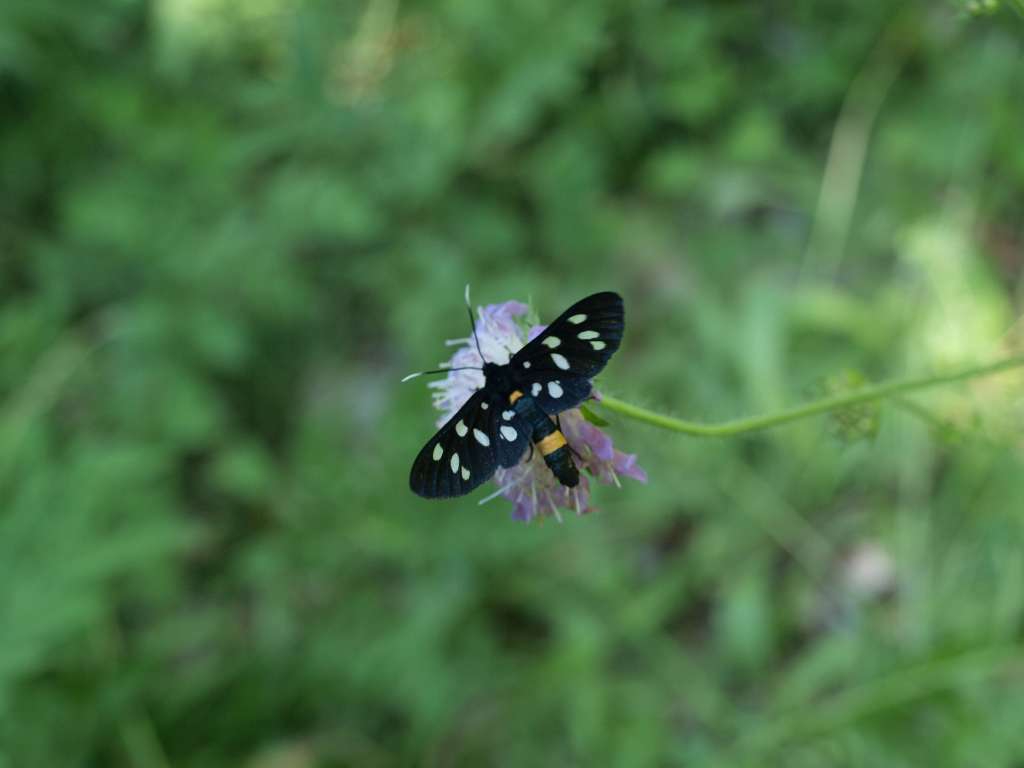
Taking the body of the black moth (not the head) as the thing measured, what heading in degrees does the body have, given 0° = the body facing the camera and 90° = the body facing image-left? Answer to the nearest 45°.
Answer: approximately 135°
